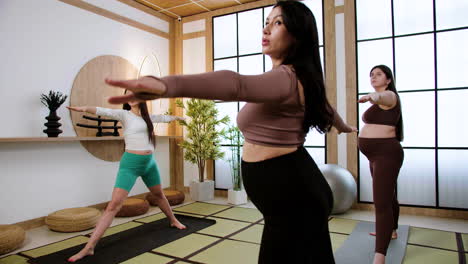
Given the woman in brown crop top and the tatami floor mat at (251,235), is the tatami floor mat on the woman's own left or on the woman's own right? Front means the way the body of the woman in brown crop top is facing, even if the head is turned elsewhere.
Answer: on the woman's own right

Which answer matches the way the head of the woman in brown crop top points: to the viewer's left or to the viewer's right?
to the viewer's left

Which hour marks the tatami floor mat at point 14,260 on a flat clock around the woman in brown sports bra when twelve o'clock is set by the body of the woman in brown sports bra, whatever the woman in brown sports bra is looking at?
The tatami floor mat is roughly at 1 o'clock from the woman in brown sports bra.

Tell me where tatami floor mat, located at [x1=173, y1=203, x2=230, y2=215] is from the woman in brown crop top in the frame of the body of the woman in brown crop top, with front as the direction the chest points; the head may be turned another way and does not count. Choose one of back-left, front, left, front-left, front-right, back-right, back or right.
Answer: right

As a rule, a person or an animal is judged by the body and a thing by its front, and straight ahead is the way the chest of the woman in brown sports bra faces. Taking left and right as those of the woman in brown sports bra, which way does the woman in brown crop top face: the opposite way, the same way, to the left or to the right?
the same way

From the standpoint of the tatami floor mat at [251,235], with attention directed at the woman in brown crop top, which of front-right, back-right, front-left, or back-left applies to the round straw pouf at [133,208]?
back-right

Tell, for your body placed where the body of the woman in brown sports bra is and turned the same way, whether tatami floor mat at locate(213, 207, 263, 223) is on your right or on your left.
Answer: on your right

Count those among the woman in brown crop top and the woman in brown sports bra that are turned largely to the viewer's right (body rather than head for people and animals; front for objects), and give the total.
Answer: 0

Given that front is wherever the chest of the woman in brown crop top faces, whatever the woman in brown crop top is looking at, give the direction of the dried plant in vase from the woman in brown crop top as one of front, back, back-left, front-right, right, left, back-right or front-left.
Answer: front-right

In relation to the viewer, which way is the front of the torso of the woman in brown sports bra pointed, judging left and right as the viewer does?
facing the viewer and to the left of the viewer

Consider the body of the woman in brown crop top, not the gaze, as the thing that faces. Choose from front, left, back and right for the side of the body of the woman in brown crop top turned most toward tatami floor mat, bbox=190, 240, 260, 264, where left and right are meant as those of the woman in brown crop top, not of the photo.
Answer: right

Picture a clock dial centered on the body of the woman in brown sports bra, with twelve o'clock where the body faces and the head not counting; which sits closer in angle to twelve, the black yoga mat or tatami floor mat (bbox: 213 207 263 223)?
the black yoga mat

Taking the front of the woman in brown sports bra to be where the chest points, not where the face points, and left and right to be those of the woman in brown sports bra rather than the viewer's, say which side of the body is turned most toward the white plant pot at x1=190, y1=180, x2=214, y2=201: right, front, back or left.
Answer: right

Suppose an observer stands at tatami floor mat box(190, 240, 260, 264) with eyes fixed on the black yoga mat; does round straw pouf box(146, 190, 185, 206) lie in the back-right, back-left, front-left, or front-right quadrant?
front-right
